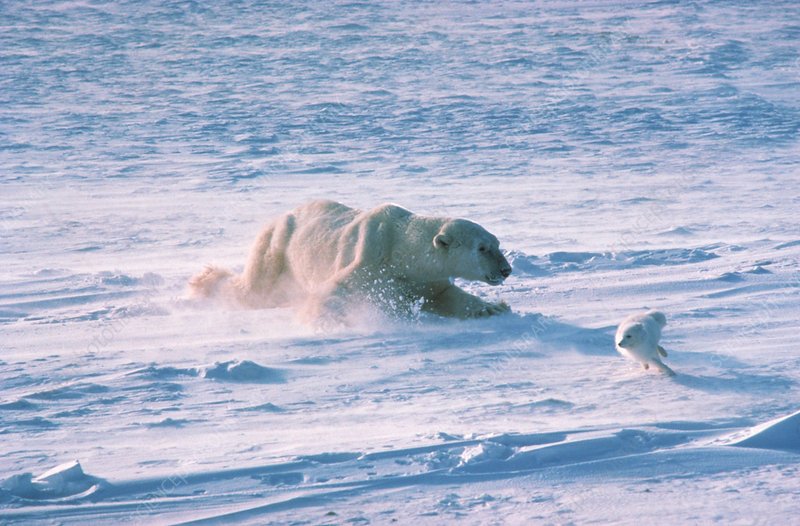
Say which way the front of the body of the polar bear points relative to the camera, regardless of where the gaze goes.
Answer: to the viewer's right

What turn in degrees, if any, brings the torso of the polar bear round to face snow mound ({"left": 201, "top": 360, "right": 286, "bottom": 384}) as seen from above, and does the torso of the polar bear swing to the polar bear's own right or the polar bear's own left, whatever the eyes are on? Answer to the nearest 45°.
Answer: approximately 135° to the polar bear's own right

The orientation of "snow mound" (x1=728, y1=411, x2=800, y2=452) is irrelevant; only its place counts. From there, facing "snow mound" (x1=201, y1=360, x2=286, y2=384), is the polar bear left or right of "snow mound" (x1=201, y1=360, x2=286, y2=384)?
right

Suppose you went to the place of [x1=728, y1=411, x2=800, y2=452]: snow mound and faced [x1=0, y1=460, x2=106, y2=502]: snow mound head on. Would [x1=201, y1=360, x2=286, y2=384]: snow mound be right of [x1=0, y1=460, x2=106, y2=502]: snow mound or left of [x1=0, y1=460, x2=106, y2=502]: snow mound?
right

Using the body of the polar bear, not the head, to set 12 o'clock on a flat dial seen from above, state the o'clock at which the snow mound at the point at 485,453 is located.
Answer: The snow mound is roughly at 3 o'clock from the polar bear.

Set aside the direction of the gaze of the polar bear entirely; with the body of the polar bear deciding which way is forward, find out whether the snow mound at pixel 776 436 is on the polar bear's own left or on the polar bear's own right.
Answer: on the polar bear's own right

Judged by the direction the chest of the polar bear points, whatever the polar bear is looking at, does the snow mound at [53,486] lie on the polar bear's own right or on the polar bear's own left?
on the polar bear's own right

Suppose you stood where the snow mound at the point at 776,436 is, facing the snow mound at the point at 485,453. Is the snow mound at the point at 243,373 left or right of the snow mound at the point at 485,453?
right
